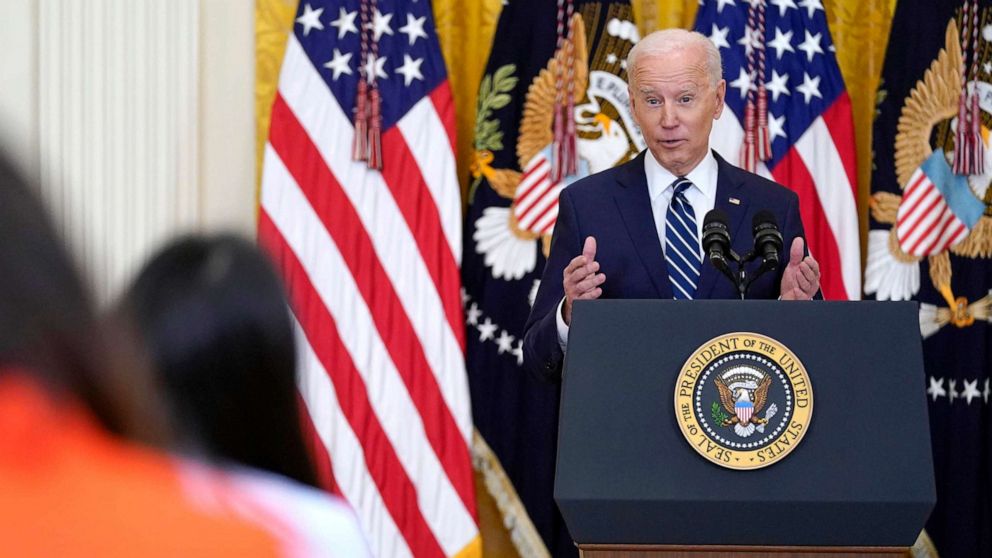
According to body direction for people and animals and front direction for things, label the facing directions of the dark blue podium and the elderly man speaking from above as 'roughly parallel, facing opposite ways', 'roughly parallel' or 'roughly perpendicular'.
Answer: roughly parallel

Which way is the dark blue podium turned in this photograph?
toward the camera

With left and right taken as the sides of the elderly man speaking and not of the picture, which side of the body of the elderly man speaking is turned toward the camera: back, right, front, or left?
front

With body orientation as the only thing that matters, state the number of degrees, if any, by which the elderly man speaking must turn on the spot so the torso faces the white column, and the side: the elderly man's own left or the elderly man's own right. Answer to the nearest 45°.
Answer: approximately 135° to the elderly man's own right

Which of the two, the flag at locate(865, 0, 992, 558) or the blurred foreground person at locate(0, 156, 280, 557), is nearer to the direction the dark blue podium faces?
the blurred foreground person

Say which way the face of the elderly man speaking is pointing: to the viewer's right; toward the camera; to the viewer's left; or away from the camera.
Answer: toward the camera

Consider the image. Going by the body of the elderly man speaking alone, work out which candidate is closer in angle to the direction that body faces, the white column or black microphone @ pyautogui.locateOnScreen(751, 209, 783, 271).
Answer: the black microphone

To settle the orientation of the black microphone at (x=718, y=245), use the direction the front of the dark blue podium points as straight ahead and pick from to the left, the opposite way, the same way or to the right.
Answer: the opposite way

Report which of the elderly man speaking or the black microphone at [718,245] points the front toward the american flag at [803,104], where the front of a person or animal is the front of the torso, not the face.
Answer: the black microphone

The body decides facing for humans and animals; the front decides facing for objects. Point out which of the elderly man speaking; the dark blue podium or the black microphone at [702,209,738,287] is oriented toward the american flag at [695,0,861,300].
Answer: the black microphone

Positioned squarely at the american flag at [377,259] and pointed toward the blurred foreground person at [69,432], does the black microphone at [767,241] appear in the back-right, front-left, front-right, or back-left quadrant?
front-left

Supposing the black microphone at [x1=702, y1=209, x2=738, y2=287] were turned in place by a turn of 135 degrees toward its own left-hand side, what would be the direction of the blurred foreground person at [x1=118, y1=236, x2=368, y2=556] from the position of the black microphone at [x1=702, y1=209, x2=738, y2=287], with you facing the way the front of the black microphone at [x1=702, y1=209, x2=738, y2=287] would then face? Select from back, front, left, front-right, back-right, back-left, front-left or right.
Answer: front-left

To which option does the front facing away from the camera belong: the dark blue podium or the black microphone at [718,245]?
the black microphone

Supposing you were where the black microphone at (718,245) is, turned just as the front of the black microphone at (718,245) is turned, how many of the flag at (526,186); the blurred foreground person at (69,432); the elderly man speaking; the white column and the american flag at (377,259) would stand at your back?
1

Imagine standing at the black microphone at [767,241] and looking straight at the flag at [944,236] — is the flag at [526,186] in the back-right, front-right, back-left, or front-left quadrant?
front-left

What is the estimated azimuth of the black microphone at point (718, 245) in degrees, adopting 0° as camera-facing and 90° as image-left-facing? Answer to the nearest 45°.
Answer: approximately 180°

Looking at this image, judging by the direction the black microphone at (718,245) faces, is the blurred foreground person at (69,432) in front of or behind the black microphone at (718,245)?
behind

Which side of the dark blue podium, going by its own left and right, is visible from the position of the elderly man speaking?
back

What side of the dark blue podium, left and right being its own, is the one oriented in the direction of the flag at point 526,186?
back

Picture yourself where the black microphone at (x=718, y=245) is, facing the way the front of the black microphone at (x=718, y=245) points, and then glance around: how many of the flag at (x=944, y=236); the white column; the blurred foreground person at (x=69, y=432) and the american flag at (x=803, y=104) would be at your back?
1
